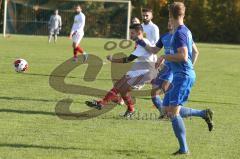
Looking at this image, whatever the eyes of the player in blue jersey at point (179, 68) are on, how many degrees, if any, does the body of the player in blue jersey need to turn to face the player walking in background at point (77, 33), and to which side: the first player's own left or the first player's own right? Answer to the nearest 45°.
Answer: approximately 90° to the first player's own right

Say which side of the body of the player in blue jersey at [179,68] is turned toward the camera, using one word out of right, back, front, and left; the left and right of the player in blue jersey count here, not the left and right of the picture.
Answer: left

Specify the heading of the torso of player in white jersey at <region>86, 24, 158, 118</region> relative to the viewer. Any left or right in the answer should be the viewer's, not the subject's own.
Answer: facing to the left of the viewer

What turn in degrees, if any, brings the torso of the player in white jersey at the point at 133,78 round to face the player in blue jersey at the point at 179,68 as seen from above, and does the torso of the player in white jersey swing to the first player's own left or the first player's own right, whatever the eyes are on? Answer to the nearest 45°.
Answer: approximately 90° to the first player's own left

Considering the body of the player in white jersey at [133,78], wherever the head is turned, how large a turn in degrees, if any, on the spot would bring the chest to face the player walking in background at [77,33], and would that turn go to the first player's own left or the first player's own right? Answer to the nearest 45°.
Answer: approximately 90° to the first player's own right

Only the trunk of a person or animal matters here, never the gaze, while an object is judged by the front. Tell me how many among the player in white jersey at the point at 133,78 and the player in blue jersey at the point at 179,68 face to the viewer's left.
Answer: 2

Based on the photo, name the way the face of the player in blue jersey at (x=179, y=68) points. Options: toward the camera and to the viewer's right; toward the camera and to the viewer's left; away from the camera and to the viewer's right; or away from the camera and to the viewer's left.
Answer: away from the camera and to the viewer's left
